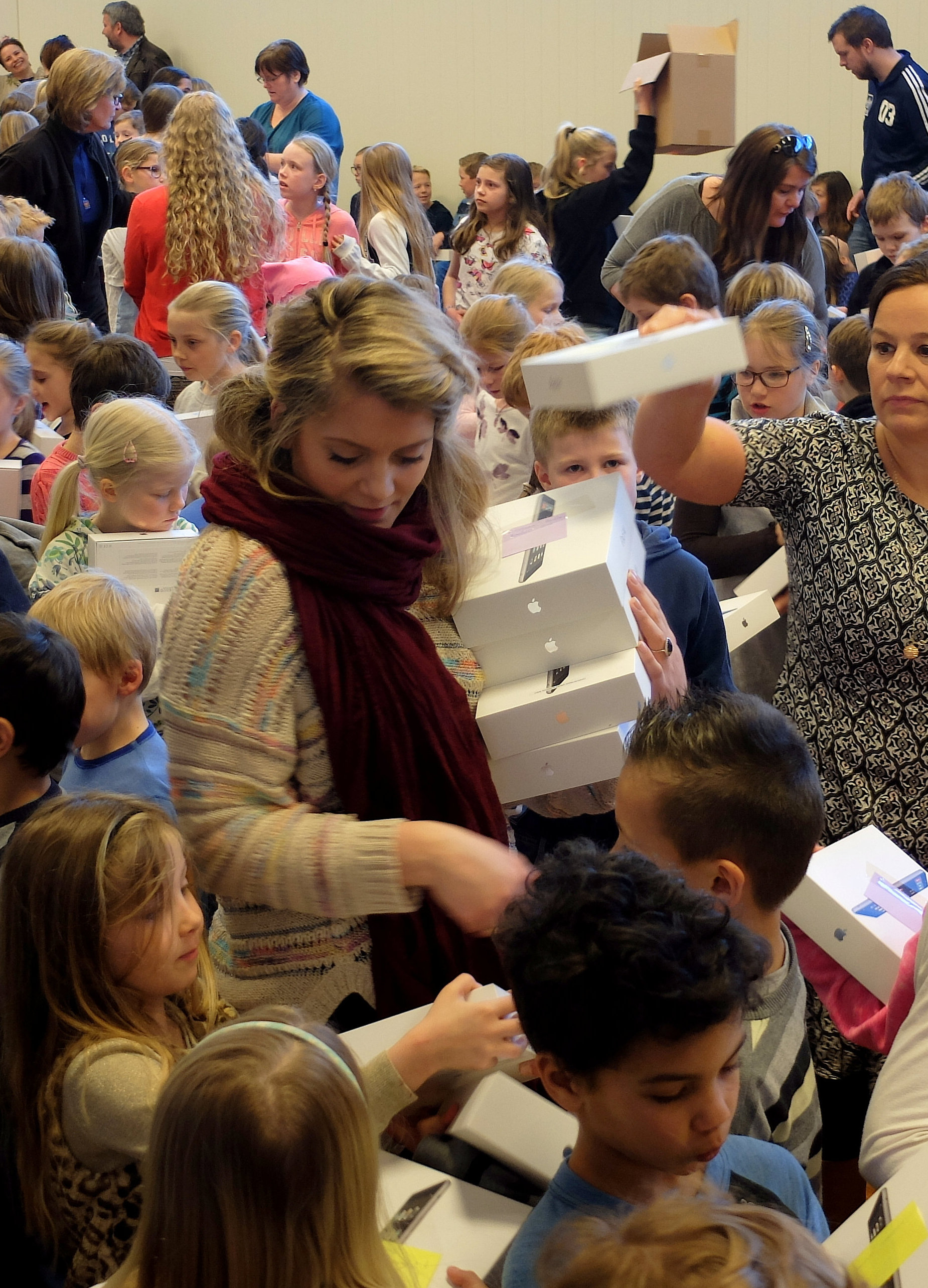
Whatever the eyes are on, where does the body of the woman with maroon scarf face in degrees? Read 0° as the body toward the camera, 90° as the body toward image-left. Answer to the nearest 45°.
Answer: approximately 315°

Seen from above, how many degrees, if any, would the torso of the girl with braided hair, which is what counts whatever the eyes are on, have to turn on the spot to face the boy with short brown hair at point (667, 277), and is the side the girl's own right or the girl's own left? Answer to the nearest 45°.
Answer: approximately 45° to the girl's own left

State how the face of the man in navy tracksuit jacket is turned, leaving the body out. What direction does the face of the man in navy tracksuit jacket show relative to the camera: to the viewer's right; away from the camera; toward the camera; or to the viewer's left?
to the viewer's left

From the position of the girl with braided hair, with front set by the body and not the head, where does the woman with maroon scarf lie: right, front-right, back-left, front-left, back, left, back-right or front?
front-left

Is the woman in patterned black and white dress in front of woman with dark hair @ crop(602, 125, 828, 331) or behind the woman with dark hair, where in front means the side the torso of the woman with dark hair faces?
in front

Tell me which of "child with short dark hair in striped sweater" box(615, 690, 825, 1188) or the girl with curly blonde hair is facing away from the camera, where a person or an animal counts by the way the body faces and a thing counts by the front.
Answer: the girl with curly blonde hair

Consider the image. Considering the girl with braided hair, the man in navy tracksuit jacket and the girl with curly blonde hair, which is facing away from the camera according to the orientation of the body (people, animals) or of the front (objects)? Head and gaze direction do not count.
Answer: the girl with curly blonde hair

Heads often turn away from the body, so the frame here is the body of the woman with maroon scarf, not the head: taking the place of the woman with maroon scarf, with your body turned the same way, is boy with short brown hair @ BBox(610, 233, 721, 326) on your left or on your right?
on your left

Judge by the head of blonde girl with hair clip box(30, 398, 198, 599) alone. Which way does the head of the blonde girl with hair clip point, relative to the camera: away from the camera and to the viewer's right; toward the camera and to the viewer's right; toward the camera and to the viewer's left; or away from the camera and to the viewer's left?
toward the camera and to the viewer's right

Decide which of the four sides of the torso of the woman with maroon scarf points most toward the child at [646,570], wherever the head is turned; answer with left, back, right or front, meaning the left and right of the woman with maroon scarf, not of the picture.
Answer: left

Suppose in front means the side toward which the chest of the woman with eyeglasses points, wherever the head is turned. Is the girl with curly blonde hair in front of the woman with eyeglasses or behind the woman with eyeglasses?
in front

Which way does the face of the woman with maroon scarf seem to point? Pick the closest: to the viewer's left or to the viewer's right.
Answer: to the viewer's right
